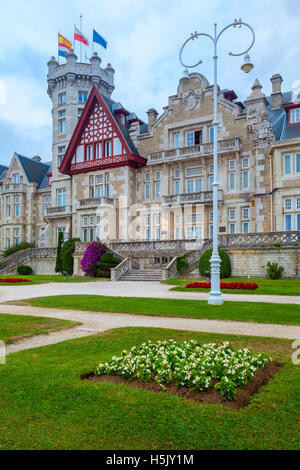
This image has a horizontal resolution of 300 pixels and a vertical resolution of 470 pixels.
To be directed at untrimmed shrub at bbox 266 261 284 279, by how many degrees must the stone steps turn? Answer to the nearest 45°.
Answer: approximately 45° to its left

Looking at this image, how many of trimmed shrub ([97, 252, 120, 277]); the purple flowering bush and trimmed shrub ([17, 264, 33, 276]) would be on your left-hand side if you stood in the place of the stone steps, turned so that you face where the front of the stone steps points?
0

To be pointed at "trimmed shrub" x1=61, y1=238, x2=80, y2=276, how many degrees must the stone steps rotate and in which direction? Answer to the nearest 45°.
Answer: approximately 135° to its right

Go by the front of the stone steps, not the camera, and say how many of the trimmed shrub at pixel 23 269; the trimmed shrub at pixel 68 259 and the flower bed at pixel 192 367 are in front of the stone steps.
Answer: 1

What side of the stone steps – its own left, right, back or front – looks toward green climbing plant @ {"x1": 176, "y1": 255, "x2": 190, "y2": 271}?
left

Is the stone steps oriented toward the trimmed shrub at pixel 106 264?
no

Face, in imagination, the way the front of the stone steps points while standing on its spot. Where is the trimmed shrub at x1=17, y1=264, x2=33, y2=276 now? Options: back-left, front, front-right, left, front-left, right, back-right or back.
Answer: back-right

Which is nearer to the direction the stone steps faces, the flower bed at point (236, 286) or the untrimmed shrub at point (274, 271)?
the flower bed

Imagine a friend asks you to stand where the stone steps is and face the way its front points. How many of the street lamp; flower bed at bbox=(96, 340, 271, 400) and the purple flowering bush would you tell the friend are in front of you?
2

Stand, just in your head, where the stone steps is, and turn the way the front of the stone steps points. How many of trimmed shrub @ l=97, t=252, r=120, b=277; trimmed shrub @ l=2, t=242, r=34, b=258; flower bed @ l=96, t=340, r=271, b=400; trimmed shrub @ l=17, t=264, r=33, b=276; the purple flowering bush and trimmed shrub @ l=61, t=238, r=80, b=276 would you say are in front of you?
1

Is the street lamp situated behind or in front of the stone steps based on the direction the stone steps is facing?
in front

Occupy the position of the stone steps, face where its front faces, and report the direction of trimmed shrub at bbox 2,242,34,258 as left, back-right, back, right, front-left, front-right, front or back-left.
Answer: back-right

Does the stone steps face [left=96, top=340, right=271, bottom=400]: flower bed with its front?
yes

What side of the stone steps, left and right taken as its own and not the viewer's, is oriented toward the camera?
front

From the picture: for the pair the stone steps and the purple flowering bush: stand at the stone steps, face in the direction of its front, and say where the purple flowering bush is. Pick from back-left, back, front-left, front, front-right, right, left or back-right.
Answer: back-right
